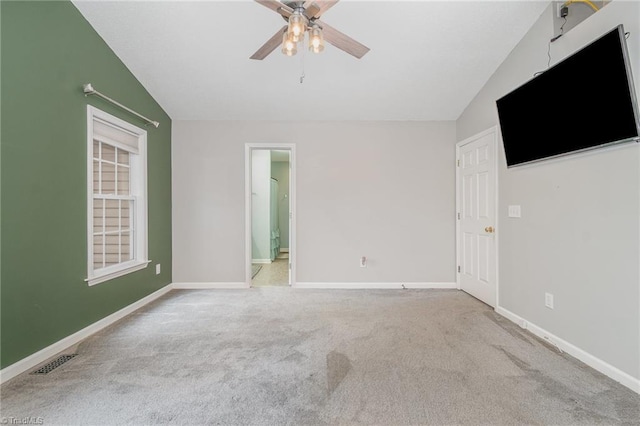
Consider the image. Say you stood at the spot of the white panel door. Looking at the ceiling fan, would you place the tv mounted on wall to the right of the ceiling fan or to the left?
left

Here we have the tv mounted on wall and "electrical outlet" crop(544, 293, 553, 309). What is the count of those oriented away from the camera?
0

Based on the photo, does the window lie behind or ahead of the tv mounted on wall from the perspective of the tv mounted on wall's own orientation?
ahead

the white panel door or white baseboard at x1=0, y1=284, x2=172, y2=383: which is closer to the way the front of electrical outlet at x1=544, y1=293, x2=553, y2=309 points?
the white baseboard

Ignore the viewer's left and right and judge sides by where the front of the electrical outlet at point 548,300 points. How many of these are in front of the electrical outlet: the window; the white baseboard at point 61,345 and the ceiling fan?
3

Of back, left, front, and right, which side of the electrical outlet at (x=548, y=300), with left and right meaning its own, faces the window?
front

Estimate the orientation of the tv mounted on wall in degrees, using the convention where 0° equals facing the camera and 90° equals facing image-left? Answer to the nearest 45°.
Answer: approximately 45°

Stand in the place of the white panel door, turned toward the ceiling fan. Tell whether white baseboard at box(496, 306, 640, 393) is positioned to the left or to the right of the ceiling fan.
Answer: left

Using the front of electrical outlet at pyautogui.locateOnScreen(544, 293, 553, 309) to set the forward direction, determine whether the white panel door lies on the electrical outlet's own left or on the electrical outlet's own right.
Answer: on the electrical outlet's own right

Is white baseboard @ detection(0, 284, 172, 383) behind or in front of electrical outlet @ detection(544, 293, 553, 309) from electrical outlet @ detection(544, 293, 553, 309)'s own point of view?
in front

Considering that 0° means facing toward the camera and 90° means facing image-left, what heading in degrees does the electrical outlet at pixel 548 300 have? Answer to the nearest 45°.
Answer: approximately 45°
